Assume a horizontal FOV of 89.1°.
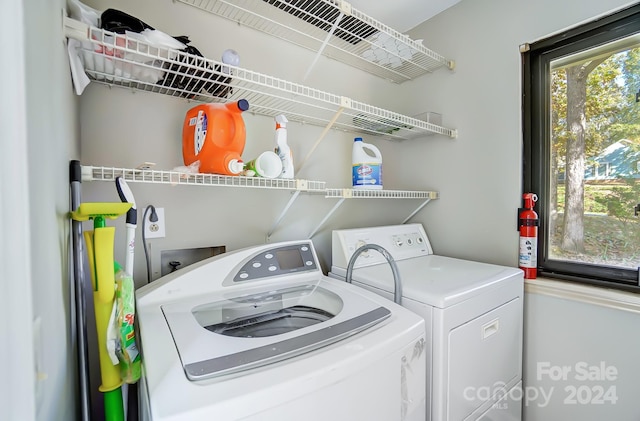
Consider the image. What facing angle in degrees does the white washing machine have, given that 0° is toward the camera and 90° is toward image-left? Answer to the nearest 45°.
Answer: approximately 315°

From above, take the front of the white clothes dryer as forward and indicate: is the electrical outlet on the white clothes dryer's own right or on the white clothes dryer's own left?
on the white clothes dryer's own right
